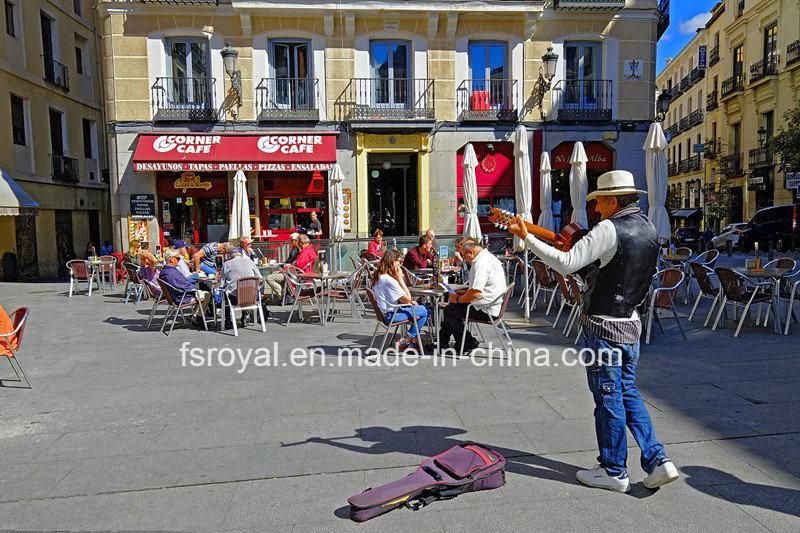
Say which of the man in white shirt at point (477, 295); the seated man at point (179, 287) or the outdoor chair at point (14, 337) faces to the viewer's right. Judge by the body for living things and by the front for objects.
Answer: the seated man

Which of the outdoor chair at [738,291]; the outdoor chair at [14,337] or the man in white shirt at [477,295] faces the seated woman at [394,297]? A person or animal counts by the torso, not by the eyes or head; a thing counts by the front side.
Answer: the man in white shirt

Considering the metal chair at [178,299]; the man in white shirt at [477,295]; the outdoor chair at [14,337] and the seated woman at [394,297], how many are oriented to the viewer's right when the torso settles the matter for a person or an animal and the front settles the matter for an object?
2

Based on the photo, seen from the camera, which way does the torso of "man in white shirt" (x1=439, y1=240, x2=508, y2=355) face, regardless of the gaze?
to the viewer's left

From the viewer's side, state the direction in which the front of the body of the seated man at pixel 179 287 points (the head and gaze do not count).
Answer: to the viewer's right

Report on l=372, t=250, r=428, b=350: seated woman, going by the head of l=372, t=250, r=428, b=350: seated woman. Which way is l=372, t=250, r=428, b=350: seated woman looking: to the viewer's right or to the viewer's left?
to the viewer's right

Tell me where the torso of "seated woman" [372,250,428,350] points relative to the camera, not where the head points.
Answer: to the viewer's right

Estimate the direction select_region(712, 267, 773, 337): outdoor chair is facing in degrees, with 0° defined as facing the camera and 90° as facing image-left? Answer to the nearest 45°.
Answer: approximately 225°
